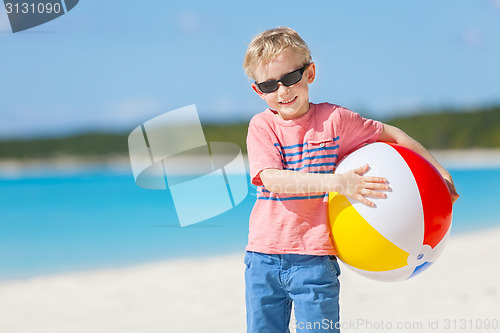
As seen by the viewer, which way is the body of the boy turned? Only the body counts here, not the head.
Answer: toward the camera

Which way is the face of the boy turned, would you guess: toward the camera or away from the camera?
toward the camera
